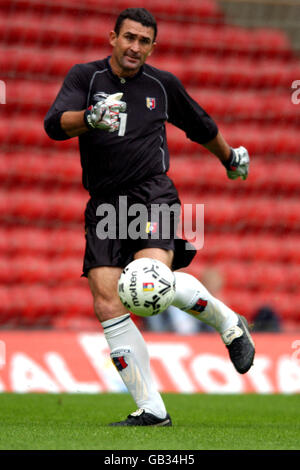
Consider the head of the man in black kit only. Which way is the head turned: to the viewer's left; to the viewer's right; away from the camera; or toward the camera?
toward the camera

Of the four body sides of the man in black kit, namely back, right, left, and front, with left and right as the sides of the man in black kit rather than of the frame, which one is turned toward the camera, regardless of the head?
front

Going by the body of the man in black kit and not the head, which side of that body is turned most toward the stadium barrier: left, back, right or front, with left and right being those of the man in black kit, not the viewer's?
back
